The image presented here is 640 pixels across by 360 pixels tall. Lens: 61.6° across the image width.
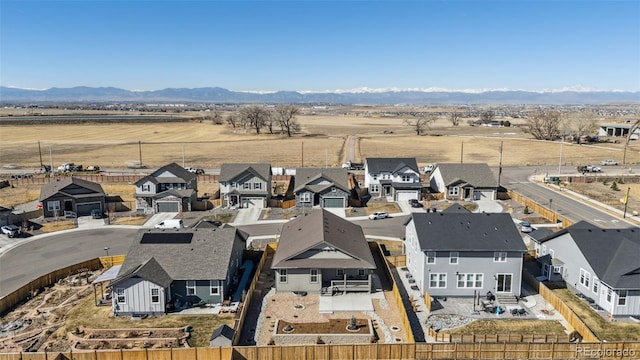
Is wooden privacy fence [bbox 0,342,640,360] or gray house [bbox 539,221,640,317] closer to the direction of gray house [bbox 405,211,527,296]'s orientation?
the gray house

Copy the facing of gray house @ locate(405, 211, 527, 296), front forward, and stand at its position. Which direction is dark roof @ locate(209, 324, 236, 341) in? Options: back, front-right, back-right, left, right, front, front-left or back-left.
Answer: back-left

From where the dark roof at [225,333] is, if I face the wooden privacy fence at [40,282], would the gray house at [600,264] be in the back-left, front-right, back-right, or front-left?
back-right

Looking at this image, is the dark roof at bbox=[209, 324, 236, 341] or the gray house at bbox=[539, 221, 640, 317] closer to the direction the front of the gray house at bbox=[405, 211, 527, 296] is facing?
the gray house

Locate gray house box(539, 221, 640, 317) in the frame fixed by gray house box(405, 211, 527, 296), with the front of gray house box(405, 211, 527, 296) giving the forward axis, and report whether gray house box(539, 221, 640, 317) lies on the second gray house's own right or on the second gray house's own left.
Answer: on the second gray house's own right

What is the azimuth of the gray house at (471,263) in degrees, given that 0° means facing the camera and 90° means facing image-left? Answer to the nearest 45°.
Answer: approximately 180°

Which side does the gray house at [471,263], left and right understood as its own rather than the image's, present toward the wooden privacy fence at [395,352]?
back

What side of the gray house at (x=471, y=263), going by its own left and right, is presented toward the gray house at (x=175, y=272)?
left

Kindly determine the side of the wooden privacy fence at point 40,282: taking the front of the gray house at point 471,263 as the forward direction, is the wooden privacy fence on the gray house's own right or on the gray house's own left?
on the gray house's own left

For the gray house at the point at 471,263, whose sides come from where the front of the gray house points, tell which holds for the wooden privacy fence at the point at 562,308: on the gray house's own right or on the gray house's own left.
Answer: on the gray house's own right
